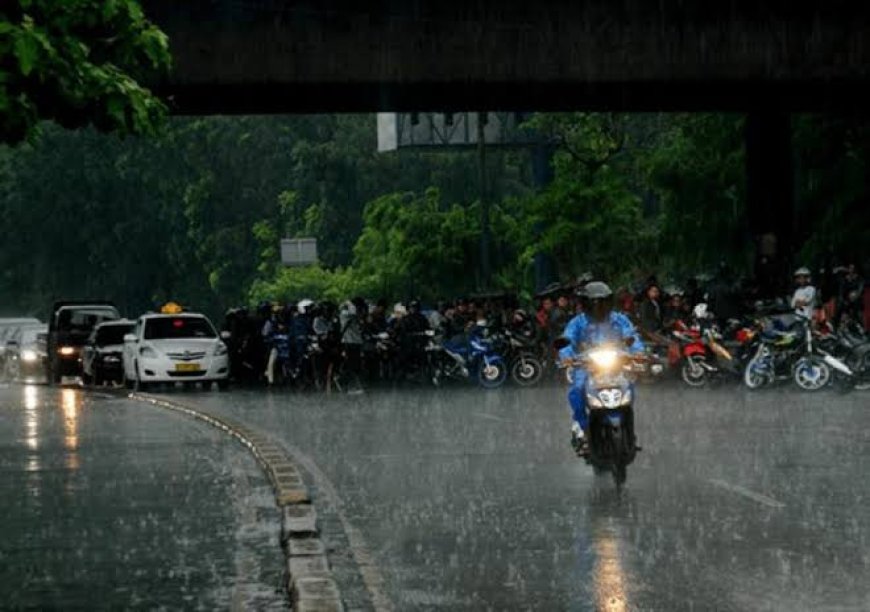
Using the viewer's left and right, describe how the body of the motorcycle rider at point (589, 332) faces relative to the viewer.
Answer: facing the viewer

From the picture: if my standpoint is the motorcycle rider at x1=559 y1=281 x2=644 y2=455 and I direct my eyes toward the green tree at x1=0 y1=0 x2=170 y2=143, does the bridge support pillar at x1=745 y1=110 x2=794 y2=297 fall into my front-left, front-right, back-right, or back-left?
back-right

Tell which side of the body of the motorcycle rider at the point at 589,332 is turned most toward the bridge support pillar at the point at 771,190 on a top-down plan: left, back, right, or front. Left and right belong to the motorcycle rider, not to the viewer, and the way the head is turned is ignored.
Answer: back

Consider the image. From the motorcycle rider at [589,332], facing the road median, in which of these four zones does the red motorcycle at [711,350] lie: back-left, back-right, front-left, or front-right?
back-right

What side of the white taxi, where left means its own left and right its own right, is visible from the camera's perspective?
front

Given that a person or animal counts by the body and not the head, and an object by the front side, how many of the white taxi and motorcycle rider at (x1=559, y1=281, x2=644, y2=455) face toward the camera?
2

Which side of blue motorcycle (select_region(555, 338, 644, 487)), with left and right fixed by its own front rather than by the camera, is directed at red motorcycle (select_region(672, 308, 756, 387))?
back

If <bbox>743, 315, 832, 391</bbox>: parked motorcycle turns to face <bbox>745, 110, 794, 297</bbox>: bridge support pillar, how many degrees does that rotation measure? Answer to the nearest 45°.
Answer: approximately 135° to its left

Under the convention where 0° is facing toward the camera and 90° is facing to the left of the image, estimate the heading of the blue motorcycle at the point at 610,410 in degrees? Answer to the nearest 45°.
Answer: approximately 0°

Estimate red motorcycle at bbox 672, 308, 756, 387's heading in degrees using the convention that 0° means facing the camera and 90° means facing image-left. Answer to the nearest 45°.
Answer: approximately 45°

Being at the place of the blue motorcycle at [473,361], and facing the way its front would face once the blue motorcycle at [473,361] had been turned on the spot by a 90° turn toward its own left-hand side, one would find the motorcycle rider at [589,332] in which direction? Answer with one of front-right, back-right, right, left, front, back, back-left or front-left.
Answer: back-right

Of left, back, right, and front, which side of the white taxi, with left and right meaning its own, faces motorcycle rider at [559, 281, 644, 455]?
front
